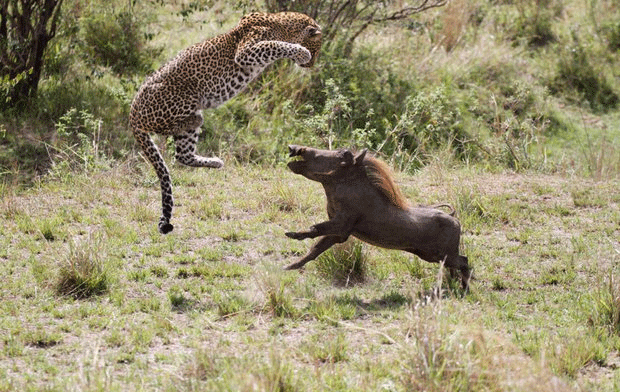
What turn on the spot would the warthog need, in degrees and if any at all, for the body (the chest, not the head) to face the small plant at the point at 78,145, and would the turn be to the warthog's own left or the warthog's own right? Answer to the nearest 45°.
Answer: approximately 45° to the warthog's own right

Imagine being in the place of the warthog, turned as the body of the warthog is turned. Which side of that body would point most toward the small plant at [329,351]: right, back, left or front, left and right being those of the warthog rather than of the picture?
left

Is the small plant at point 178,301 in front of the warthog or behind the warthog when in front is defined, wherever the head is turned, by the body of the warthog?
in front

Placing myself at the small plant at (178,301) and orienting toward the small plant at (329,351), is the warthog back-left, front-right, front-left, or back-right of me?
front-left

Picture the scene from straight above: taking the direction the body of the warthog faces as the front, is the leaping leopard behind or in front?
in front

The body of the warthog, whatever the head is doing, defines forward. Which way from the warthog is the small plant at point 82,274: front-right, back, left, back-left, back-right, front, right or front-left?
front

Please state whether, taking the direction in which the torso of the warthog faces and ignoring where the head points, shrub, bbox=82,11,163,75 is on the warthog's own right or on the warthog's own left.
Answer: on the warthog's own right

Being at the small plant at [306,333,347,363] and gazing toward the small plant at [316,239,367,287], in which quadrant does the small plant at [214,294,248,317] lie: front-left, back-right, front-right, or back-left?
front-left

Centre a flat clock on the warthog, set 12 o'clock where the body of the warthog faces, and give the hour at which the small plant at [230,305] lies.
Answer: The small plant is roughly at 11 o'clock from the warthog.

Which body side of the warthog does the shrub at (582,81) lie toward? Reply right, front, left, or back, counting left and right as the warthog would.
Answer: right

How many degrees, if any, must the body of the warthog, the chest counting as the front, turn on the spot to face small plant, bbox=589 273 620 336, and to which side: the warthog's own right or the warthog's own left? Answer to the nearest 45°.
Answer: approximately 180°

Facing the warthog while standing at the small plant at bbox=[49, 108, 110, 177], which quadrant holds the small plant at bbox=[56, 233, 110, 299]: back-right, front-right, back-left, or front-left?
front-right

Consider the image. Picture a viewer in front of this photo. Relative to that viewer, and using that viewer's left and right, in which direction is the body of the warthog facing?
facing to the left of the viewer
